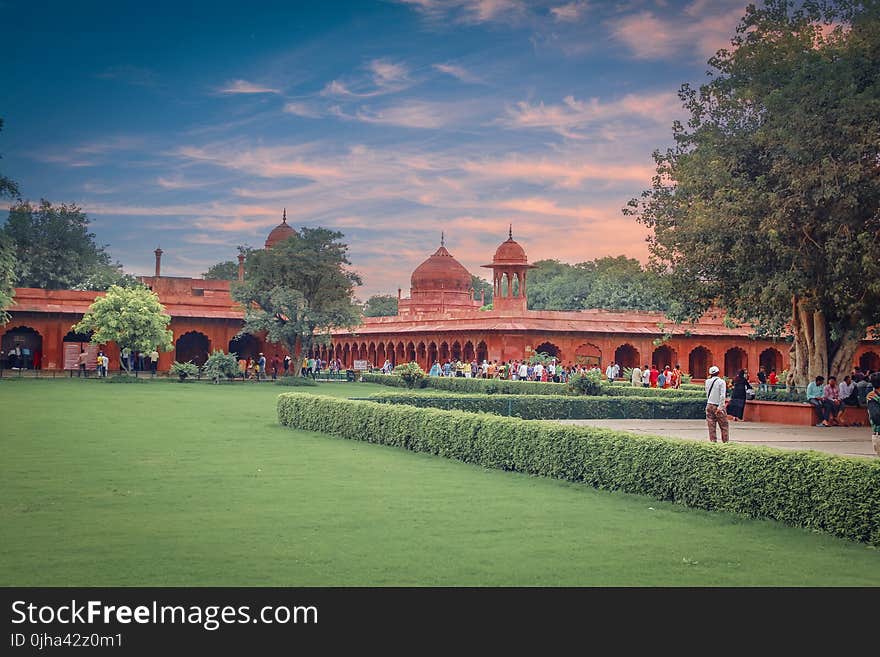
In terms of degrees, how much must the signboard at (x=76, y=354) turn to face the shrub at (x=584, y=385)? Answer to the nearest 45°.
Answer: approximately 45° to its left

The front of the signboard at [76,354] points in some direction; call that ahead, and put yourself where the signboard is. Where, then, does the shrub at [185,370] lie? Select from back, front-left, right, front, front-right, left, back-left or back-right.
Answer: front-left

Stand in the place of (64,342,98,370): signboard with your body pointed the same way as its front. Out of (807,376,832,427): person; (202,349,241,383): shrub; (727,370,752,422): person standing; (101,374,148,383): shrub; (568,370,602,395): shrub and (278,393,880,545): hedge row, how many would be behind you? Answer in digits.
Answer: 0

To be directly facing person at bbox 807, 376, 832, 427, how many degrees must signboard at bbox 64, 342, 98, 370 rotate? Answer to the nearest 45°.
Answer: approximately 45° to its left

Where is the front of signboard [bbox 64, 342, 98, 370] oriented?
toward the camera

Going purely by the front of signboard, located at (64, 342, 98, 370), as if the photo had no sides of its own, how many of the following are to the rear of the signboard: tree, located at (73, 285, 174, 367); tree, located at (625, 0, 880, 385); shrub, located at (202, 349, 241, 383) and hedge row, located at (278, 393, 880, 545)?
0

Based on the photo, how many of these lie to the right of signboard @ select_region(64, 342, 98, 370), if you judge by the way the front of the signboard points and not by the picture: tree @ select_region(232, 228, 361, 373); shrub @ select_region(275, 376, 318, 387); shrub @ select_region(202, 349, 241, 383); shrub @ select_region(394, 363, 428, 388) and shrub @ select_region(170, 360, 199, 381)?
0

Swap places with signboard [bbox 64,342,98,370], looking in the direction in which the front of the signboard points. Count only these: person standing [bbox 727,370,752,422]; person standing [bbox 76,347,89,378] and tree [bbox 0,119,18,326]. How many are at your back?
0

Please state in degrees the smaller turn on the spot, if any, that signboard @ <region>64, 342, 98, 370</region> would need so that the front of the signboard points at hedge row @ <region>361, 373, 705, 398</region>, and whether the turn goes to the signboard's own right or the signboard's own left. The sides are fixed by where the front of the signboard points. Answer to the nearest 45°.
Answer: approximately 45° to the signboard's own left

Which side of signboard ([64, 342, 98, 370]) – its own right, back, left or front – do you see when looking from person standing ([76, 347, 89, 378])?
front

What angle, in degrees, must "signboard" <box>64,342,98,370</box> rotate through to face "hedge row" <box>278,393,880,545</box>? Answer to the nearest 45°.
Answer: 0° — it already faces it

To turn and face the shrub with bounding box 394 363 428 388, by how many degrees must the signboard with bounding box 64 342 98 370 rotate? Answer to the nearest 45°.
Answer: approximately 45° to its left

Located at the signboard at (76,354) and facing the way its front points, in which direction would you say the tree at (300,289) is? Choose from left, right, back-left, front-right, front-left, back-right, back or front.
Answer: front-left

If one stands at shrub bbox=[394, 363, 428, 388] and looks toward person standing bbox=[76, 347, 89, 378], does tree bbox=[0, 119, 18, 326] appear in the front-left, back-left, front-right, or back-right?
front-left
